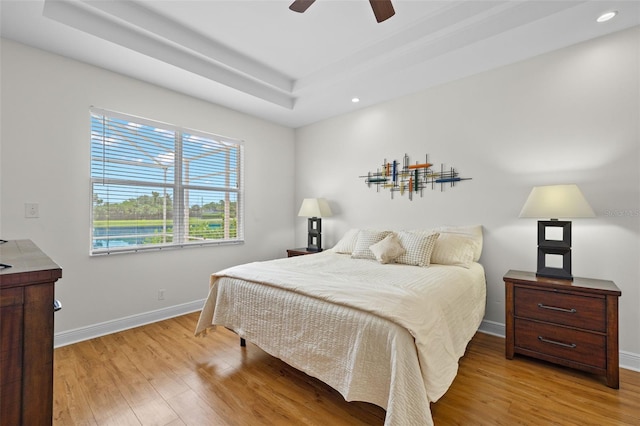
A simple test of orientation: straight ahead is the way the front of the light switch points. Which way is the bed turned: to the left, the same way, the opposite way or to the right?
to the right

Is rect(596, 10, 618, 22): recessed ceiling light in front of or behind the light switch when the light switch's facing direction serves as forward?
in front

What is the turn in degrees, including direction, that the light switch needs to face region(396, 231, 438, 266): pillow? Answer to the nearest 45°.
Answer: approximately 45° to its left

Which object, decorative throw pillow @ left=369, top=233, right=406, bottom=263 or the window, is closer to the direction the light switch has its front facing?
the decorative throw pillow

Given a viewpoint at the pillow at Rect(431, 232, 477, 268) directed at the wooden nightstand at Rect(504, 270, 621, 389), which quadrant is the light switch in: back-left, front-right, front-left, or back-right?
back-right

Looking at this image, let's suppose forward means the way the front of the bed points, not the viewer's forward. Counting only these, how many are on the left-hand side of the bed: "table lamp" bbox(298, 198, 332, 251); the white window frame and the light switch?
0

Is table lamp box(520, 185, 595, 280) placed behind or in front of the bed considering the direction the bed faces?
behind

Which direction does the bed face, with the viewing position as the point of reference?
facing the viewer and to the left of the viewer

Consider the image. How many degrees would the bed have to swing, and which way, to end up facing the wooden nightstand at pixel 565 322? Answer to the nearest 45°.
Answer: approximately 135° to its left

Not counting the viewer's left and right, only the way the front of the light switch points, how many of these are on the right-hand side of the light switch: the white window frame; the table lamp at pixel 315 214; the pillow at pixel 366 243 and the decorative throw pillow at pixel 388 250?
0

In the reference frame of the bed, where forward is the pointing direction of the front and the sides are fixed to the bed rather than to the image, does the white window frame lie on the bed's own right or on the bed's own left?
on the bed's own right
